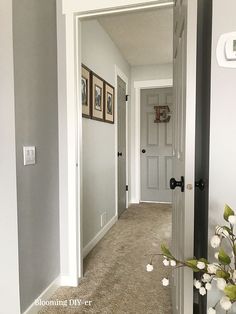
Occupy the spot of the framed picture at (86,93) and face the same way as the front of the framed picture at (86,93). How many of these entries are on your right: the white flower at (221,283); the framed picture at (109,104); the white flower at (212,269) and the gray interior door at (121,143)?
2

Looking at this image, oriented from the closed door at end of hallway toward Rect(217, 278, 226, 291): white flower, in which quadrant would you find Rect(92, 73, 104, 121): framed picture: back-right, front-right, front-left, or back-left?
front-right

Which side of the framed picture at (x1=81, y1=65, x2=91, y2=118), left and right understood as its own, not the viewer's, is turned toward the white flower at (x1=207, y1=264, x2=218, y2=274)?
right

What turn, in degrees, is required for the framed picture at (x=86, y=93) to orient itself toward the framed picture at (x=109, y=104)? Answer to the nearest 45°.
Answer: approximately 90° to its left

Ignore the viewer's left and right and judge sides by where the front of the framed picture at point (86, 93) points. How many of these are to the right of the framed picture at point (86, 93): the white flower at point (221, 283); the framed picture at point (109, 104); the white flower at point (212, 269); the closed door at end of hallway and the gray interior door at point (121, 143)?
2

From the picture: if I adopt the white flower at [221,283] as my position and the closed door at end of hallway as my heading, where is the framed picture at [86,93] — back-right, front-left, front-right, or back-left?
front-left

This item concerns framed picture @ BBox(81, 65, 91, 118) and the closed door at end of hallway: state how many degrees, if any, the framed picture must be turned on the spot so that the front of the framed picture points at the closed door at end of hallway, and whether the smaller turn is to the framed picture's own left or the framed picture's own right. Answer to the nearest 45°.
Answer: approximately 45° to the framed picture's own left

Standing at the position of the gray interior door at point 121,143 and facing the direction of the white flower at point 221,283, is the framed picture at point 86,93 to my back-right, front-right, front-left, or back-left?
front-right

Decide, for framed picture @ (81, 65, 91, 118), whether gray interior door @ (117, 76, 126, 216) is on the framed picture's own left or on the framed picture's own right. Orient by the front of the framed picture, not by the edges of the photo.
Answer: on the framed picture's own left

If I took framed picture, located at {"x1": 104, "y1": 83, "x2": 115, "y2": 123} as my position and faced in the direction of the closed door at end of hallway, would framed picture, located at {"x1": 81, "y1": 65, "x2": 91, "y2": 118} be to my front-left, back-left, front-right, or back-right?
back-right

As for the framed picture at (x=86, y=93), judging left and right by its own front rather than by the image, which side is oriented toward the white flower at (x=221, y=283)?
right

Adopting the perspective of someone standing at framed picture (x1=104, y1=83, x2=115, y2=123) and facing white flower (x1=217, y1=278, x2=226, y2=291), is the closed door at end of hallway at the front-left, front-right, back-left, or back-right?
back-left

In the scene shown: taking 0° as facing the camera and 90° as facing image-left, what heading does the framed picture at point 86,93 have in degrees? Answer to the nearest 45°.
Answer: approximately 270°
